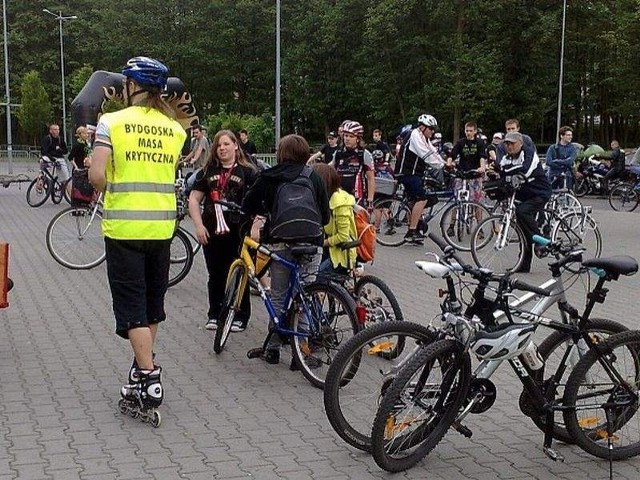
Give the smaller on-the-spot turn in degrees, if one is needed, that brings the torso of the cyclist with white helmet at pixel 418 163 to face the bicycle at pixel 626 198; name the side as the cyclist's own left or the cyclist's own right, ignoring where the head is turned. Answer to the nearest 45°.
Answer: approximately 45° to the cyclist's own left

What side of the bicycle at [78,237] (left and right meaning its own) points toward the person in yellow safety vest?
left

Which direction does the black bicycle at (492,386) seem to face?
to the viewer's left

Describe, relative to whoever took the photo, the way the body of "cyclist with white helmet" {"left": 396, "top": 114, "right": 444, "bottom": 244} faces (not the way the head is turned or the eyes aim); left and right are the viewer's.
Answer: facing to the right of the viewer

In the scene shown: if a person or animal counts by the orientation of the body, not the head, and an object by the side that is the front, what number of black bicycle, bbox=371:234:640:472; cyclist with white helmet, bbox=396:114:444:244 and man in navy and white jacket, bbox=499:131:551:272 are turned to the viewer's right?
1

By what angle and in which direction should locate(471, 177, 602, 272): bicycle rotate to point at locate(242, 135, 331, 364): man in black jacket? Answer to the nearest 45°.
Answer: approximately 45° to its left

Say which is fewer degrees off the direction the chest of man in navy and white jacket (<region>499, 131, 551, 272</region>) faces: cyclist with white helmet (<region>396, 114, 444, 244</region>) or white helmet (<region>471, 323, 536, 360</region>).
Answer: the white helmet

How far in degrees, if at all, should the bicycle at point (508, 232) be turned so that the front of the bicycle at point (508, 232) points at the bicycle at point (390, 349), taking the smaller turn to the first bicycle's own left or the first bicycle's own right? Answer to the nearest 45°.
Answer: approximately 45° to the first bicycle's own left

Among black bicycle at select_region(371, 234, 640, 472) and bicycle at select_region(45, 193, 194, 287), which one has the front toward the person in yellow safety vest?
the black bicycle
